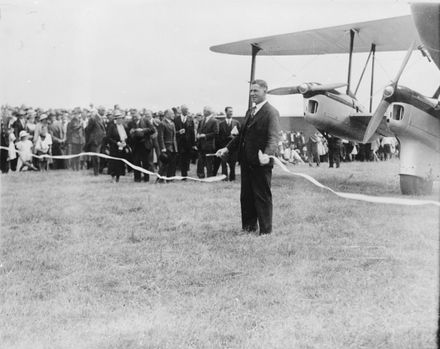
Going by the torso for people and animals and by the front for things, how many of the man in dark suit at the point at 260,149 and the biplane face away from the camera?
0

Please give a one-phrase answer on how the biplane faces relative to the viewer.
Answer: facing the viewer and to the left of the viewer

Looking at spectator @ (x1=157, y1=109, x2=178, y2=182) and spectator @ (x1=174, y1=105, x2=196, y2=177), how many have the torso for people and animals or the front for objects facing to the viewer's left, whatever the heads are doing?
0

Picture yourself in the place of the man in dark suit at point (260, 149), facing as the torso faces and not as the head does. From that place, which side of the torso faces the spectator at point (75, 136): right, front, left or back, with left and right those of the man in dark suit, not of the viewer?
right

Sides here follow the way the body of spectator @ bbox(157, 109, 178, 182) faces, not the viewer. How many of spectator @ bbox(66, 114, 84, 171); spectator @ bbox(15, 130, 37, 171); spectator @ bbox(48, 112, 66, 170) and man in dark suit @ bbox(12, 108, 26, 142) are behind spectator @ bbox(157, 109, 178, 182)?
4

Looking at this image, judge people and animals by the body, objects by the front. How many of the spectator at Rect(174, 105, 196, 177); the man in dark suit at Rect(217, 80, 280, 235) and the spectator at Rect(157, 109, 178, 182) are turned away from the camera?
0

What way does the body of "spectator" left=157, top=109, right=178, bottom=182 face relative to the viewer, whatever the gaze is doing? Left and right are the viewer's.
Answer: facing the viewer and to the right of the viewer

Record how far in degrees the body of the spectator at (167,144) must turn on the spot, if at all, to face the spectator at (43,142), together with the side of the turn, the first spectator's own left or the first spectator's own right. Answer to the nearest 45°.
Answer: approximately 180°

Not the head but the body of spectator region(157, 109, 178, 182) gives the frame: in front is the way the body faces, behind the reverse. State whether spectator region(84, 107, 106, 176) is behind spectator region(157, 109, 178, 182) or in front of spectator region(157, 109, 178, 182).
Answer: behind

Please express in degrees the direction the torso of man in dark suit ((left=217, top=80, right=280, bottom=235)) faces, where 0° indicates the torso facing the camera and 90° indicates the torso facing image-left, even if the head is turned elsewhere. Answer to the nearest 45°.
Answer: approximately 45°

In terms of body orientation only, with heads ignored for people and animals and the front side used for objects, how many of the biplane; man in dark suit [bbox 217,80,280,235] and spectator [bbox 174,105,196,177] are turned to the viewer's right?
0

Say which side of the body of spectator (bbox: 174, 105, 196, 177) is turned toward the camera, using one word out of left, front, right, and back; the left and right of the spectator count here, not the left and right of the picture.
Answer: front

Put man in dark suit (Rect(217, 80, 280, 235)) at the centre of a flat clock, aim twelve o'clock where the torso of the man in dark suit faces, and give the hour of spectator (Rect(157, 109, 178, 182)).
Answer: The spectator is roughly at 4 o'clock from the man in dark suit.

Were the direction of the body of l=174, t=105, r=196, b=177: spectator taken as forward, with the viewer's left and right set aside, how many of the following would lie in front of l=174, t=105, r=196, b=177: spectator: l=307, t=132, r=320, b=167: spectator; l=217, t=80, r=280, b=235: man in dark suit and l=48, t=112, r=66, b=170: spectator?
1

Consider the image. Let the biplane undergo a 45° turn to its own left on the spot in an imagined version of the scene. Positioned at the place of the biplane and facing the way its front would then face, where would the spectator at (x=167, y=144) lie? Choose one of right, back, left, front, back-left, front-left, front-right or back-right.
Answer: right

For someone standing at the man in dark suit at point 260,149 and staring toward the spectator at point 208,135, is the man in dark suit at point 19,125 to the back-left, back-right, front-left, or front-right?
front-left

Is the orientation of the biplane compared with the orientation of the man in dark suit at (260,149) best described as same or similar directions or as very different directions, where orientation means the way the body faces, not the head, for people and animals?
same or similar directions
